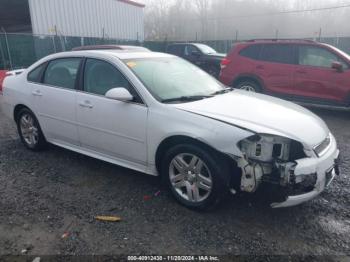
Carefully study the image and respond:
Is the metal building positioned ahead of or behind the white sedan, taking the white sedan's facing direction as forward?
behind

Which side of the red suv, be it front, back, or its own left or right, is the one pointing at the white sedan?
right

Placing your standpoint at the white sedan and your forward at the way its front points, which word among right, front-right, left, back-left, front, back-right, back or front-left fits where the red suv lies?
left

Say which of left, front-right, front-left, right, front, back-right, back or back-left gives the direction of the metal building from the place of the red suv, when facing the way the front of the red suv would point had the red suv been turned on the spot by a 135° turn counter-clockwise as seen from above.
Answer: front

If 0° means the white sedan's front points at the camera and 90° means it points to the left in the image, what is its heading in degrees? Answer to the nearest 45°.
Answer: approximately 315°

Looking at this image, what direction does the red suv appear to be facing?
to the viewer's right
